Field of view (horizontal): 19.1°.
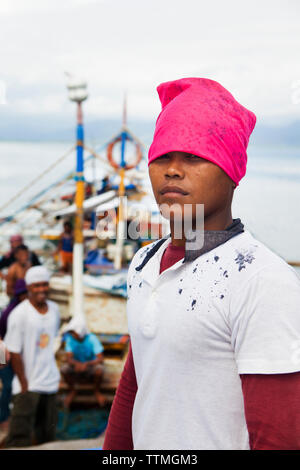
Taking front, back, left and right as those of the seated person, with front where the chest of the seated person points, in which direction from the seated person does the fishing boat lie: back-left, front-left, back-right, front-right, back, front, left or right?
back

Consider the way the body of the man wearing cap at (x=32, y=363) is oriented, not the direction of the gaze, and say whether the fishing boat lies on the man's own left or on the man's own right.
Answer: on the man's own left

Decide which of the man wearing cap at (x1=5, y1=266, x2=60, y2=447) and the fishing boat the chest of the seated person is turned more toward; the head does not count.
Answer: the man wearing cap

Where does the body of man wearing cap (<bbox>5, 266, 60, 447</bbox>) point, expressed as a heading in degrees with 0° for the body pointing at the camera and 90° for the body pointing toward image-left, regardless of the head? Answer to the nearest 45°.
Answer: approximately 315°

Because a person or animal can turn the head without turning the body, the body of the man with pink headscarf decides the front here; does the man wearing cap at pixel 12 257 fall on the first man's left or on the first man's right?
on the first man's right
